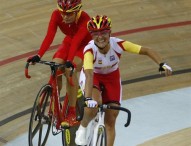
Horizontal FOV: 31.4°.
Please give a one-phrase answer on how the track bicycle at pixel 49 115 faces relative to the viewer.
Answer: facing the viewer and to the left of the viewer

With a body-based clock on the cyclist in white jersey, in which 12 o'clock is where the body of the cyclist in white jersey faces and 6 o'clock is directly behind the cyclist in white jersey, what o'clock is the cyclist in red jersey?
The cyclist in red jersey is roughly at 5 o'clock from the cyclist in white jersey.

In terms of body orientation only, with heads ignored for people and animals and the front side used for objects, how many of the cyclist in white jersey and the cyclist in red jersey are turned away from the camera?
0

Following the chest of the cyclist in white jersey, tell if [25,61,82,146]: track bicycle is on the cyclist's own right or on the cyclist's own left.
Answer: on the cyclist's own right

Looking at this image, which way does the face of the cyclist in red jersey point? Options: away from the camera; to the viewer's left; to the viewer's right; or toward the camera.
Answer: toward the camera

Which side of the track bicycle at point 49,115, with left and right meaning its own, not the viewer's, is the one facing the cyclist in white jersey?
left

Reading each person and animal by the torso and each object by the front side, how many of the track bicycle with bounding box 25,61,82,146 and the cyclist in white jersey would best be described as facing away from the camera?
0

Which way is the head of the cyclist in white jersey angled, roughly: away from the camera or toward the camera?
toward the camera

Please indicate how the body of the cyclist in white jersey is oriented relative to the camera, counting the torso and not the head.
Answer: toward the camera
